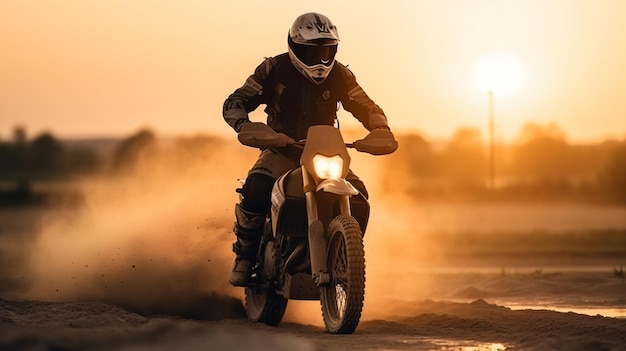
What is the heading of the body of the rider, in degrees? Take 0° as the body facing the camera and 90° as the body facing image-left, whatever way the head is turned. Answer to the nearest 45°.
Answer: approximately 0°

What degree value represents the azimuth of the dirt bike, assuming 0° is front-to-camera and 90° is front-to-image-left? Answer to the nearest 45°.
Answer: approximately 315°
